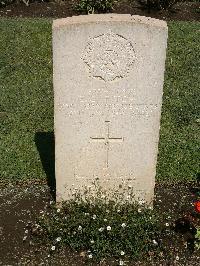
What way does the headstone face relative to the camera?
toward the camera
